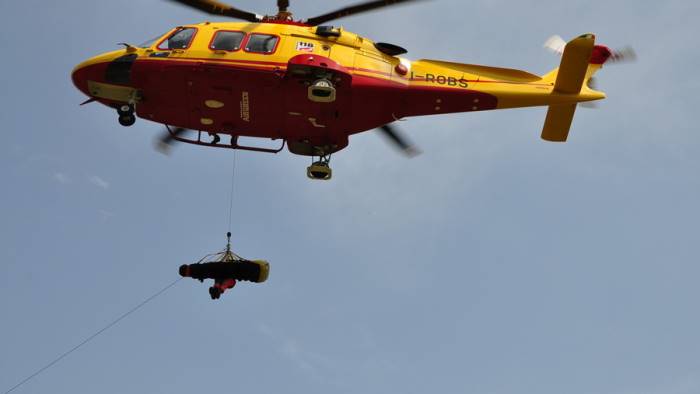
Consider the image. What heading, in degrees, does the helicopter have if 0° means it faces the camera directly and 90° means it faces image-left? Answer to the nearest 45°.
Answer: approximately 90°
